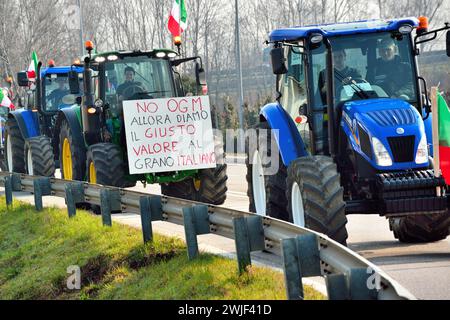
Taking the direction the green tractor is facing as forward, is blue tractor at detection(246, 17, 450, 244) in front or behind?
in front

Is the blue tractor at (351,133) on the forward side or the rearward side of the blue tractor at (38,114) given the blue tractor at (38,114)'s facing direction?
on the forward side

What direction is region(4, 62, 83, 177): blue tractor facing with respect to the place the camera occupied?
facing the viewer and to the right of the viewer

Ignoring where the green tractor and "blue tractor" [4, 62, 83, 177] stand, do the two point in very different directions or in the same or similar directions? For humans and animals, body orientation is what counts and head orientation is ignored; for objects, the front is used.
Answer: same or similar directions

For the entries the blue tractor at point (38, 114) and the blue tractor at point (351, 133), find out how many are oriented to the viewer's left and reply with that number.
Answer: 0

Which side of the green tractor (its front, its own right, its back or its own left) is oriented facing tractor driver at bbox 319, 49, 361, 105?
front

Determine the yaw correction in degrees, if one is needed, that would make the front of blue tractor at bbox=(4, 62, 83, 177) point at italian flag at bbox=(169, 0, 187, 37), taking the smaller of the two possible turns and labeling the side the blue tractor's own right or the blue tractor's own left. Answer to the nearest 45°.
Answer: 0° — it already faces it

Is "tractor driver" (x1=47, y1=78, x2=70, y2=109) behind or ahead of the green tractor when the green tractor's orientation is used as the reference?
behind

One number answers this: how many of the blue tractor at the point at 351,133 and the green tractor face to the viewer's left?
0

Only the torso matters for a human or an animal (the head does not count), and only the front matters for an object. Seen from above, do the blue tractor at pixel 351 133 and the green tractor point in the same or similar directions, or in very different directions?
same or similar directions

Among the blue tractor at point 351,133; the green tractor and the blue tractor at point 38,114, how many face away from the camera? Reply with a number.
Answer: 0

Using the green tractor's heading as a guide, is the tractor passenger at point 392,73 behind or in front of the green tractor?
in front

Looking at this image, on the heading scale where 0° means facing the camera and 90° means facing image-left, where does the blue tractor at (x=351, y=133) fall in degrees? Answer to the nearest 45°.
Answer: approximately 315°

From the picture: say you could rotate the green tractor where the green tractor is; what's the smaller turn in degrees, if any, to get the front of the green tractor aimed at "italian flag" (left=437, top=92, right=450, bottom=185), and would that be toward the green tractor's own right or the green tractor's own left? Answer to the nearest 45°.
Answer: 0° — it already faces it
